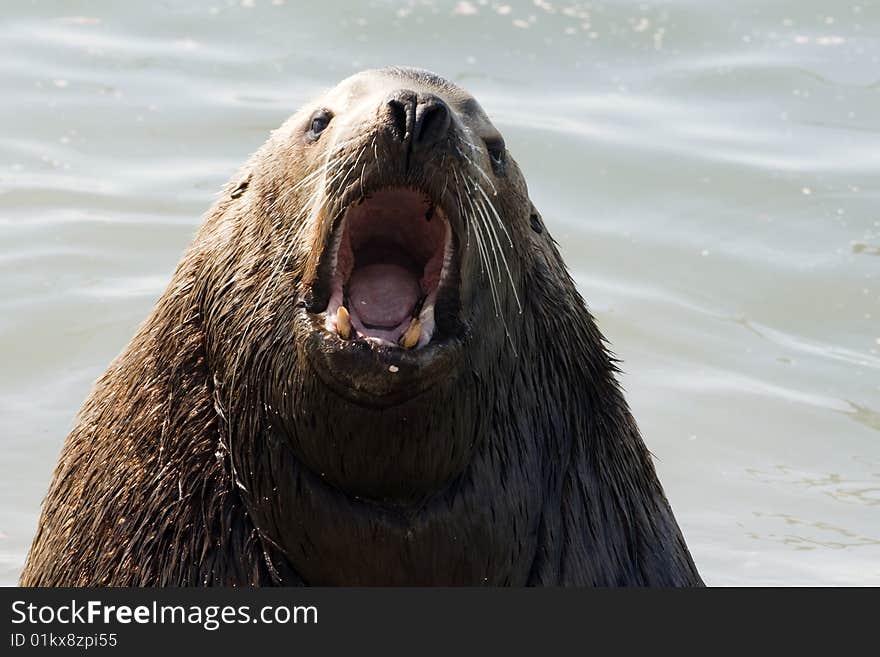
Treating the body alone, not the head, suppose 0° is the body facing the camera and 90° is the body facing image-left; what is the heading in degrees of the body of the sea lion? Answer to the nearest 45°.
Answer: approximately 0°
